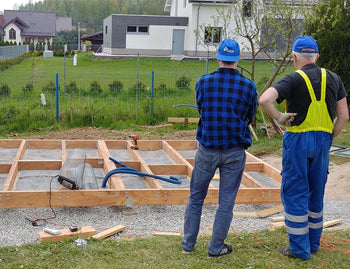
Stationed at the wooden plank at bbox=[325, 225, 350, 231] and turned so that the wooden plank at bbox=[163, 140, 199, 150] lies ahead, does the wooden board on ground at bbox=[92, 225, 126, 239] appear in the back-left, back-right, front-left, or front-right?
front-left

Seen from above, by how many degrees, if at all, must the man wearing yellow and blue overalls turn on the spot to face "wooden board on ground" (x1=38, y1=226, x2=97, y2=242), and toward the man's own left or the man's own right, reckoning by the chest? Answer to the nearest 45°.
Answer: approximately 45° to the man's own left

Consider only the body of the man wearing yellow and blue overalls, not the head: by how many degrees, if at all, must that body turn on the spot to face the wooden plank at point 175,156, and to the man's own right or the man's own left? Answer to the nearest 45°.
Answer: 0° — they already face it

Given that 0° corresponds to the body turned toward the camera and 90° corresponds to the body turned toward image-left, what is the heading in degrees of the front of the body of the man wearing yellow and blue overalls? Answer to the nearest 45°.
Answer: approximately 135°

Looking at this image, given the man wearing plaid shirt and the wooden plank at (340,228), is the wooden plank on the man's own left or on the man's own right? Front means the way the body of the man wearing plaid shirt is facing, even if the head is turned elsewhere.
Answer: on the man's own right

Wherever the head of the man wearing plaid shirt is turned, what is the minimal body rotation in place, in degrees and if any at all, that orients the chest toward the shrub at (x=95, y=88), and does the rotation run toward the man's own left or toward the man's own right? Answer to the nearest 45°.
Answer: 0° — they already face it

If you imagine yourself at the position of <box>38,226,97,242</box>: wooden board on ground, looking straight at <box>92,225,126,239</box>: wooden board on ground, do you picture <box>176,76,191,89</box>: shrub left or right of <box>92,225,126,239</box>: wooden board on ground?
left

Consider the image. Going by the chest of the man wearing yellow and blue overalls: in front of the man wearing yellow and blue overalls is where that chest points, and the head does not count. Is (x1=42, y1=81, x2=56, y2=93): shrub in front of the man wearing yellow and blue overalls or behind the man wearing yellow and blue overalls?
in front

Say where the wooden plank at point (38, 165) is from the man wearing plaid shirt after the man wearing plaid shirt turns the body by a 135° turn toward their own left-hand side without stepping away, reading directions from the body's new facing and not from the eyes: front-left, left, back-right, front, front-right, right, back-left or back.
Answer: right

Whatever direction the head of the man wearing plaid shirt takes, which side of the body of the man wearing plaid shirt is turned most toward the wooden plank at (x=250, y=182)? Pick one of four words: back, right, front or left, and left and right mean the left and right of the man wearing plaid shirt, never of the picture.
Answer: front

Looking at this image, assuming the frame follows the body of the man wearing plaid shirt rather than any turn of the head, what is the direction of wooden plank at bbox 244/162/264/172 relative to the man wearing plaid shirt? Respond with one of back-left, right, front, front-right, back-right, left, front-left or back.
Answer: front

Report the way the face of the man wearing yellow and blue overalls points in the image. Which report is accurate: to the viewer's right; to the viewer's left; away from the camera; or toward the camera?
away from the camera

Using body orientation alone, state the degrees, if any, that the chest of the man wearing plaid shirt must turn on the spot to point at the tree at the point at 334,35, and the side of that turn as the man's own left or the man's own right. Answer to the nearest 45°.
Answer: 0° — they already face it

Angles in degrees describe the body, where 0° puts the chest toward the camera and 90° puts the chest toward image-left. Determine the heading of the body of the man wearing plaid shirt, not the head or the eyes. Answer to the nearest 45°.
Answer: approximately 180°

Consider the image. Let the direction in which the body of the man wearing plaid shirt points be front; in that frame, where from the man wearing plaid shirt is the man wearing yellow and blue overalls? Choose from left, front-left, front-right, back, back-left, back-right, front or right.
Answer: right

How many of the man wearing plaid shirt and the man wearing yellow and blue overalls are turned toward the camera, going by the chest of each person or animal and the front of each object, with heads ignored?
0

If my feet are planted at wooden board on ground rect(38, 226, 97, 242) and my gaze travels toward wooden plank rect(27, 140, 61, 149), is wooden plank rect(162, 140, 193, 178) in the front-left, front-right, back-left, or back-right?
front-right

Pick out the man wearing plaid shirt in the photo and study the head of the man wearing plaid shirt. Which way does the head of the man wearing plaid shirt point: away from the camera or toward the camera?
away from the camera

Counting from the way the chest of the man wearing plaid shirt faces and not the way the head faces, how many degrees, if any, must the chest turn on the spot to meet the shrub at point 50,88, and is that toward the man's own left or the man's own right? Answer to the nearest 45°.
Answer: approximately 45° to the man's own left

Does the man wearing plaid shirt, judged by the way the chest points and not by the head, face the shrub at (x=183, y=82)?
yes
